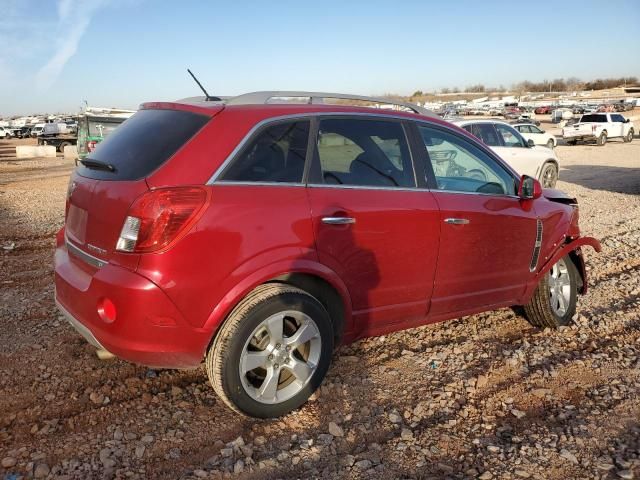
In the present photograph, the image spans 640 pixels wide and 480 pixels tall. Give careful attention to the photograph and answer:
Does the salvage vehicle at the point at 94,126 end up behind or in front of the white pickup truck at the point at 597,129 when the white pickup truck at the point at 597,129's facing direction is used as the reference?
behind

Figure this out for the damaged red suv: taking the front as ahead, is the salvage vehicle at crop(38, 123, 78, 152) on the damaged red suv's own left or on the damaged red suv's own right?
on the damaged red suv's own left

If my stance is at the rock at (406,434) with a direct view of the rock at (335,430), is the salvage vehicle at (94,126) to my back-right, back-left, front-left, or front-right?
front-right

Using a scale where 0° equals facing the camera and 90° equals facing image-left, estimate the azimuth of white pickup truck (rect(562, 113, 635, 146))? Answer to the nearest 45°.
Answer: approximately 225°

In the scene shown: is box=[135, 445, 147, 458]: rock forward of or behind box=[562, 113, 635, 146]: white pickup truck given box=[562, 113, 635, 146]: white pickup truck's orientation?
behind

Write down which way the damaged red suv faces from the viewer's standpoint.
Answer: facing away from the viewer and to the right of the viewer

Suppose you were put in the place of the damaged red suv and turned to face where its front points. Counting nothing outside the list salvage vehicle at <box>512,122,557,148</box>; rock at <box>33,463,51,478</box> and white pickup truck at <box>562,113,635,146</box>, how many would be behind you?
1

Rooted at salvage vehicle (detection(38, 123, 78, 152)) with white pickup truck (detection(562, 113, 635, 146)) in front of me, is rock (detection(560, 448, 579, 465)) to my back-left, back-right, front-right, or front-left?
front-right

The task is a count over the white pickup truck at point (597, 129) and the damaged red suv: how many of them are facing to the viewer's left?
0

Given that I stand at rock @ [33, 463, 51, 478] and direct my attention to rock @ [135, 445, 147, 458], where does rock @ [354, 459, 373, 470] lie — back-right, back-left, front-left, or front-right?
front-right

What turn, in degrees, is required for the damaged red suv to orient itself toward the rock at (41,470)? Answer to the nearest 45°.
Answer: approximately 180°
